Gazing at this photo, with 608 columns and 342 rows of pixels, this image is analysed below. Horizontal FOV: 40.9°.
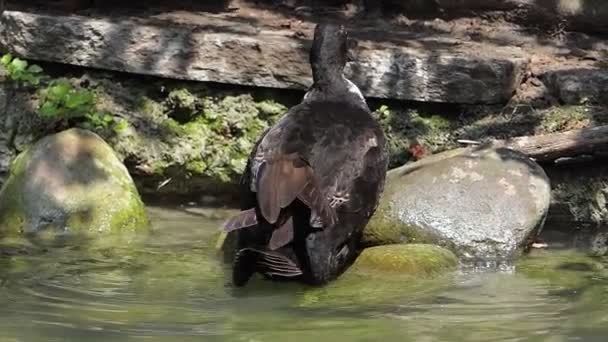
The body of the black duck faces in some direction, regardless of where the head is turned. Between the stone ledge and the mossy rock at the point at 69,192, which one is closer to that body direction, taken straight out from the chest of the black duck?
the stone ledge

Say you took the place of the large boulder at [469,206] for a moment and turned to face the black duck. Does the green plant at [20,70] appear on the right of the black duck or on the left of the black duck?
right

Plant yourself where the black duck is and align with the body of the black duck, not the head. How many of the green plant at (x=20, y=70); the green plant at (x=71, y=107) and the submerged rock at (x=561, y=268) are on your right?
1

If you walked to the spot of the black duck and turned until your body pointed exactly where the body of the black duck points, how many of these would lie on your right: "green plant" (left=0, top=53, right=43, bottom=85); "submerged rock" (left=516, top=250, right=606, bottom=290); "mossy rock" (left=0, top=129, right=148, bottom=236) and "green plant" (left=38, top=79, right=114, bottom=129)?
1

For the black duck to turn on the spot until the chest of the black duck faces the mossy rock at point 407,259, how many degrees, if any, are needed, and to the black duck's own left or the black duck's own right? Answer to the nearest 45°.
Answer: approximately 90° to the black duck's own right

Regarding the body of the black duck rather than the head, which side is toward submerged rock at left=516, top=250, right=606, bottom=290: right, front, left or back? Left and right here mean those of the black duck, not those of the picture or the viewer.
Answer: right

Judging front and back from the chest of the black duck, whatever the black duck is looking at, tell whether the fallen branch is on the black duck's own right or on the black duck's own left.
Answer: on the black duck's own right

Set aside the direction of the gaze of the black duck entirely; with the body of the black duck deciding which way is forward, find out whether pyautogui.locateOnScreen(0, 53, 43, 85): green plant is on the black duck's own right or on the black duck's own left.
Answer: on the black duck's own left

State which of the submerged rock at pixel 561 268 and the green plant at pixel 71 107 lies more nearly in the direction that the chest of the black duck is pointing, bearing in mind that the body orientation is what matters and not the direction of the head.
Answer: the green plant

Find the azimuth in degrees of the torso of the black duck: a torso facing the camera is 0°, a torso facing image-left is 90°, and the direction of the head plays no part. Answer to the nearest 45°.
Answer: approximately 180°

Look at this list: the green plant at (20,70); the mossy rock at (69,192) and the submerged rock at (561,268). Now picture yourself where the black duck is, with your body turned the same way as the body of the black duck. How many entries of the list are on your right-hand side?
1

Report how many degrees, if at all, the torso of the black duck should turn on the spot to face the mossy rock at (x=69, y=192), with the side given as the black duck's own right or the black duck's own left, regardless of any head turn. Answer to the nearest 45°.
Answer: approximately 45° to the black duck's own left

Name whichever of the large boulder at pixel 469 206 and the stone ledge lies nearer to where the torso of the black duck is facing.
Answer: the stone ledge

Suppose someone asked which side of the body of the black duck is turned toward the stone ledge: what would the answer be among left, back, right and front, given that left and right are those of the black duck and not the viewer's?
front
